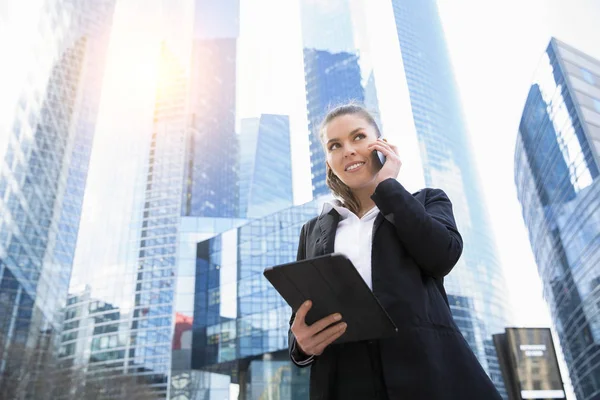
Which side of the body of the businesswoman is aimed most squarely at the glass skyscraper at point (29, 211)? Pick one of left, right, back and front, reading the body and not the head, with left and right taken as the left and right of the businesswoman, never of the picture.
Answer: right

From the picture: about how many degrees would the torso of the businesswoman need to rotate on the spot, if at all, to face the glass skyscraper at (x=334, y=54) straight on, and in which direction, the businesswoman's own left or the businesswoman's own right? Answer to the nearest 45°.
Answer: approximately 135° to the businesswoman's own right

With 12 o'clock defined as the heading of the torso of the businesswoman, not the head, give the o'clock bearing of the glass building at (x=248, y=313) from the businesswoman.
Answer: The glass building is roughly at 4 o'clock from the businesswoman.

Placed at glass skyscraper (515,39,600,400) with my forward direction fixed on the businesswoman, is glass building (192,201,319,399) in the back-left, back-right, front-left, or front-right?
front-right

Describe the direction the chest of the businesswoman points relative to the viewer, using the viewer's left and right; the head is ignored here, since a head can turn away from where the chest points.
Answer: facing the viewer and to the left of the viewer

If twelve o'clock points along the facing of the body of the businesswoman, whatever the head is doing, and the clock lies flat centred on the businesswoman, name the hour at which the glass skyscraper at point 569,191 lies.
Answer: The glass skyscraper is roughly at 5 o'clock from the businesswoman.

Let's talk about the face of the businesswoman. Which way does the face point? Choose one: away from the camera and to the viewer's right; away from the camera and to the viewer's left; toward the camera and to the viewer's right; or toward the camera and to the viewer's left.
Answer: toward the camera and to the viewer's left
